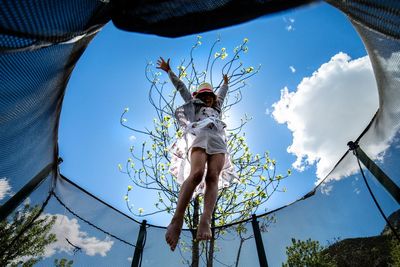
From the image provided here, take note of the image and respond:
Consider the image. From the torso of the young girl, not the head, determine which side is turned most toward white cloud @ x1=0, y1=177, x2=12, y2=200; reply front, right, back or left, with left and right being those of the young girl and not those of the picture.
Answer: right

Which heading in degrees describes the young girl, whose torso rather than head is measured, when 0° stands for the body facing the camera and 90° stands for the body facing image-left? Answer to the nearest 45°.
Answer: approximately 0°

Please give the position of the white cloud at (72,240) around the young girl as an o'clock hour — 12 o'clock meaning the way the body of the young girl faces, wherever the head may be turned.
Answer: The white cloud is roughly at 4 o'clock from the young girl.
